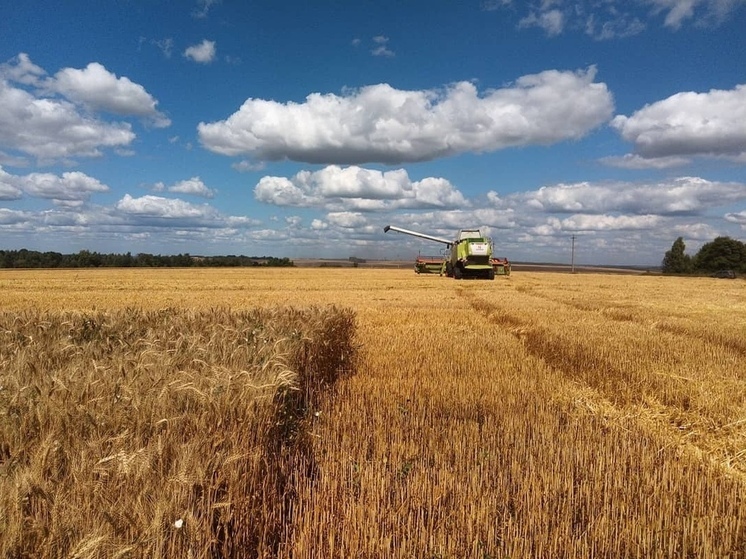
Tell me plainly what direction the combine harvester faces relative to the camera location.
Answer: facing away from the viewer
